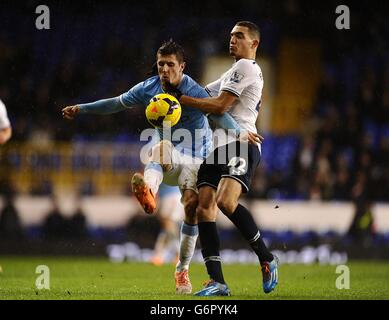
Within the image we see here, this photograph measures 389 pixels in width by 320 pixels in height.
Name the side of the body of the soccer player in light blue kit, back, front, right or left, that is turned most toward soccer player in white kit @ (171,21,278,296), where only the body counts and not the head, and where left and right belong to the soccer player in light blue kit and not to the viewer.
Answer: left

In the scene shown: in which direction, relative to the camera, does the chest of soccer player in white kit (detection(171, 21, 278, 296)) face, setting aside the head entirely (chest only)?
to the viewer's left
